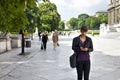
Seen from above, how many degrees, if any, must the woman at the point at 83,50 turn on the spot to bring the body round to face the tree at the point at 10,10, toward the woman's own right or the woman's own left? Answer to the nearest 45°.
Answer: approximately 135° to the woman's own right

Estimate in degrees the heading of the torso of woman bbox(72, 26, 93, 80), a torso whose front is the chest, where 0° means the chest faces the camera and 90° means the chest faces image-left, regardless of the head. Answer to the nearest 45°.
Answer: approximately 0°
